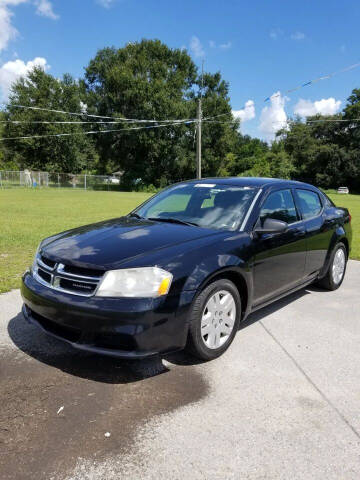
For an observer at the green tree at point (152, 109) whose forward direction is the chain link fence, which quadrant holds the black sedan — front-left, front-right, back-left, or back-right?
front-left

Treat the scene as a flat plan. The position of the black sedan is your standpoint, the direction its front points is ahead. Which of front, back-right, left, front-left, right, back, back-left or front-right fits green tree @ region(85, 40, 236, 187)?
back-right

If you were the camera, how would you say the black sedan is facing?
facing the viewer and to the left of the viewer

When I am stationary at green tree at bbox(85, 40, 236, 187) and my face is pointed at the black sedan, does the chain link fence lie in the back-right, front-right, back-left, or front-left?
front-right

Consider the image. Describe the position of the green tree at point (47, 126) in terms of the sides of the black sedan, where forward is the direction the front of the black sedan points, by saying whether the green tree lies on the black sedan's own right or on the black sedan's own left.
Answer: on the black sedan's own right

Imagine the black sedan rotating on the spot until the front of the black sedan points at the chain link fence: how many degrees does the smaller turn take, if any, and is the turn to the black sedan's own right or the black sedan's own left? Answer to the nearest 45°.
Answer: approximately 135° to the black sedan's own right
